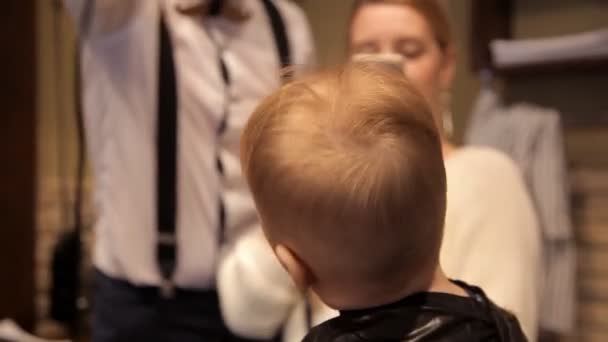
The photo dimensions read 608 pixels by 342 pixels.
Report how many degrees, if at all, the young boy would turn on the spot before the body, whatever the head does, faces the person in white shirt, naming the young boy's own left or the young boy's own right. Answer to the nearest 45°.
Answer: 0° — they already face them

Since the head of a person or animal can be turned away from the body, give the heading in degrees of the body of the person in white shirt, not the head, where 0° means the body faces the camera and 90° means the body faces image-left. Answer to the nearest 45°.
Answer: approximately 315°

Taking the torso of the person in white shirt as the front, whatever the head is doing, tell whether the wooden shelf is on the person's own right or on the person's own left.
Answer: on the person's own left

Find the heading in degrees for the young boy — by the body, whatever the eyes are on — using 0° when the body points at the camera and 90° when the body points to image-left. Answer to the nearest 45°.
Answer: approximately 135°

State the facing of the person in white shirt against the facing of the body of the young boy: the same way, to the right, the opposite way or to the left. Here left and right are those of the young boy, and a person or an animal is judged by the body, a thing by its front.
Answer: the opposite way
